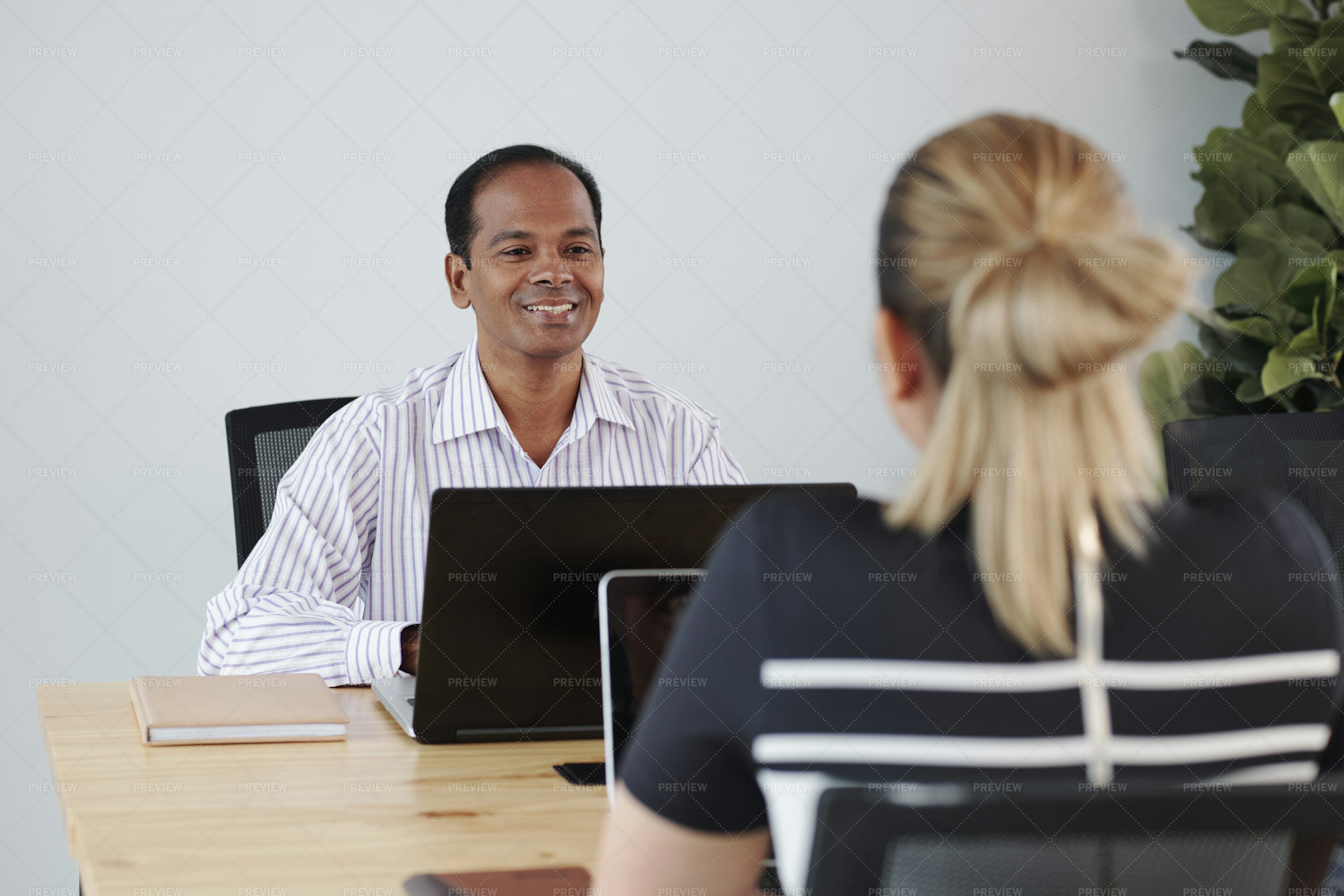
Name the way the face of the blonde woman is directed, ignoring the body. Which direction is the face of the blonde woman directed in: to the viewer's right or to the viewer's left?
to the viewer's left

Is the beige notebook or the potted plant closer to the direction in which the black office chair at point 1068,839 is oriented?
the potted plant

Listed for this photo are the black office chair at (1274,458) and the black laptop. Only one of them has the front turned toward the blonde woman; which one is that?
the black office chair

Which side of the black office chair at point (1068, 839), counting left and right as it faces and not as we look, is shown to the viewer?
back

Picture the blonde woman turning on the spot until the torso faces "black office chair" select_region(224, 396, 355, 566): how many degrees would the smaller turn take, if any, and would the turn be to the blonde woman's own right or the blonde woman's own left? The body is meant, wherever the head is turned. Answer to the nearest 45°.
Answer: approximately 45° to the blonde woman's own left

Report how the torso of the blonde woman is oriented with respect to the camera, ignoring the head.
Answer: away from the camera

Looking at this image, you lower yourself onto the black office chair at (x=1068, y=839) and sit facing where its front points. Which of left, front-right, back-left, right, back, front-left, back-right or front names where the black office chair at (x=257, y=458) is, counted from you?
front-left

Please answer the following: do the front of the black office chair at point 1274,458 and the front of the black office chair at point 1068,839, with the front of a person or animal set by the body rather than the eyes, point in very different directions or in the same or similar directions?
very different directions

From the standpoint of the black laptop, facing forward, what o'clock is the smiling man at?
The smiling man is roughly at 12 o'clock from the black laptop.

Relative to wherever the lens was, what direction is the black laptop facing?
facing away from the viewer

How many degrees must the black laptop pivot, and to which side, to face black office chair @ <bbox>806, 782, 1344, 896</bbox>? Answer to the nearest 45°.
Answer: approximately 180°

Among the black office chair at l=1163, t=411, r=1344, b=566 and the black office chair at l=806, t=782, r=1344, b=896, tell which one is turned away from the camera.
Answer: the black office chair at l=806, t=782, r=1344, b=896
